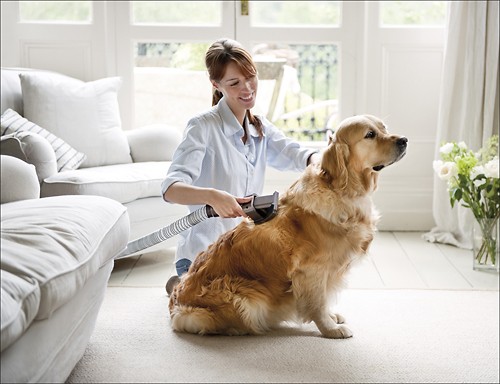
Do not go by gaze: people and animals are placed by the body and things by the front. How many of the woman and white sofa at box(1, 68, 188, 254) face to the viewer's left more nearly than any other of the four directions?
0

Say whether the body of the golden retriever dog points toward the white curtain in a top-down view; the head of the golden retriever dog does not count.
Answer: no

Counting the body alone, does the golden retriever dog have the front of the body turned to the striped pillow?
no

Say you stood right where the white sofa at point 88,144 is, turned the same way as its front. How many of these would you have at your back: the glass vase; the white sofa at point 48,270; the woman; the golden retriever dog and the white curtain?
0

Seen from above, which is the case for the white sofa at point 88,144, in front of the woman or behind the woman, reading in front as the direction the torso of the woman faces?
behind

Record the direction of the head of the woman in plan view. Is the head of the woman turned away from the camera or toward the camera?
toward the camera

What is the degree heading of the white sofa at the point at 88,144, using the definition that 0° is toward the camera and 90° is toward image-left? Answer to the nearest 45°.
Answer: approximately 315°

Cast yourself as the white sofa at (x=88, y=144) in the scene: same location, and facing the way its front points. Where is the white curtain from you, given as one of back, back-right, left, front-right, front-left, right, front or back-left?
front-left

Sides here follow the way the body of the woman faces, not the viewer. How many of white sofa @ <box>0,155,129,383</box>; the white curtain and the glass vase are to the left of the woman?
2

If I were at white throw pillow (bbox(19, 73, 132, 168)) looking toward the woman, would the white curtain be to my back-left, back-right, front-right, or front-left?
front-left

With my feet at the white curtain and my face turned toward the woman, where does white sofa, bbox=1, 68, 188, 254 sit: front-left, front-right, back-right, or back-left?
front-right

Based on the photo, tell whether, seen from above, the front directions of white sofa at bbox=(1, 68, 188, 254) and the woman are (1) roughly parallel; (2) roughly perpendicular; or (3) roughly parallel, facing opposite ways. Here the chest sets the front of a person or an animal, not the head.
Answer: roughly parallel

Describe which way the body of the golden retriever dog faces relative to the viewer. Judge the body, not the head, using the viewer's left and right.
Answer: facing to the right of the viewer

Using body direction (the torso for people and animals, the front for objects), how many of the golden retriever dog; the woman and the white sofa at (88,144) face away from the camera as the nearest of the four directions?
0

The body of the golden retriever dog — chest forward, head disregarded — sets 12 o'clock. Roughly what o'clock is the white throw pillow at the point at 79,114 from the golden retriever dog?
The white throw pillow is roughly at 8 o'clock from the golden retriever dog.

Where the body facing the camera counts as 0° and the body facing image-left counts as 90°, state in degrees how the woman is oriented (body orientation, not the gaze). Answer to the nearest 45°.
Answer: approximately 315°
